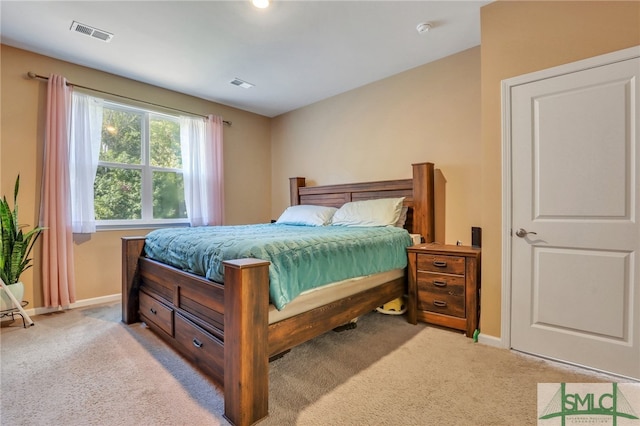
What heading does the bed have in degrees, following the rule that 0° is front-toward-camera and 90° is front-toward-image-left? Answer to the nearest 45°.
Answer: approximately 45°

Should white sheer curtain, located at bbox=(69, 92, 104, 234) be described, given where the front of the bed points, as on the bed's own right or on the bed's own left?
on the bed's own right

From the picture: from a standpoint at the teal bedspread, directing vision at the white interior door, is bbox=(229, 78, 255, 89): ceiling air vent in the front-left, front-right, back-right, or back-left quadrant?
back-left

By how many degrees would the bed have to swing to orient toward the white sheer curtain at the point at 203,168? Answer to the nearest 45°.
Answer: approximately 135° to its right
